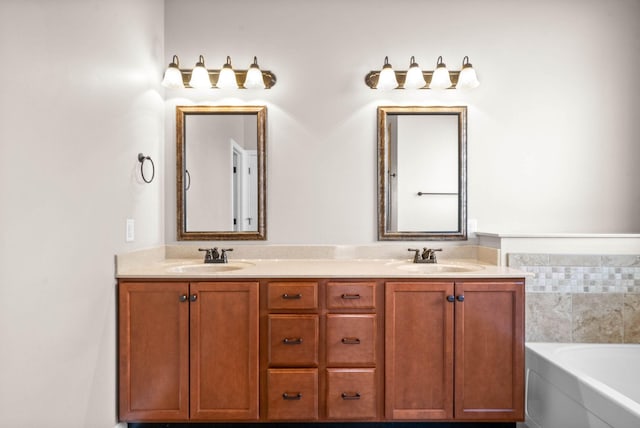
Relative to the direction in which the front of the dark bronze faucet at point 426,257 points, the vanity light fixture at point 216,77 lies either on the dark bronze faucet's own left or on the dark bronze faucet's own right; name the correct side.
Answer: on the dark bronze faucet's own right

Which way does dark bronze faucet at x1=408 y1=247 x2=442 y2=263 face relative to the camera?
toward the camera

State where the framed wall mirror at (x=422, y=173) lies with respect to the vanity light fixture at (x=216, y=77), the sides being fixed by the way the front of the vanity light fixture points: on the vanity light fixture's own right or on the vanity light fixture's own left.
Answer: on the vanity light fixture's own left

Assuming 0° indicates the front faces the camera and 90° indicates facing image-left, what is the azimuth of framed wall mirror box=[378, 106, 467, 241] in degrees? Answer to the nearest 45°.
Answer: approximately 0°

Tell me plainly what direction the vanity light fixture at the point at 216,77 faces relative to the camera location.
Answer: facing the viewer

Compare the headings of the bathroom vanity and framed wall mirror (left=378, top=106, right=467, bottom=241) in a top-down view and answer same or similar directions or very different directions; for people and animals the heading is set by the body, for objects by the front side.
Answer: same or similar directions

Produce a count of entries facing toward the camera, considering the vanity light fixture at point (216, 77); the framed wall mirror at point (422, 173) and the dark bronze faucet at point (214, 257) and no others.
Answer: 3

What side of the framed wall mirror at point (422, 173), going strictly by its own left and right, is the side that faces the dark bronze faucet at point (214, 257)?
right

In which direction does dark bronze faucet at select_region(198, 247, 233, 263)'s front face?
toward the camera

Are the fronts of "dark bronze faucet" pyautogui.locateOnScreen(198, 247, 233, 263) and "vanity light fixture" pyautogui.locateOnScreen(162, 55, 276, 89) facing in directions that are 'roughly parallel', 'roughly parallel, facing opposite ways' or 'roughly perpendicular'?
roughly parallel

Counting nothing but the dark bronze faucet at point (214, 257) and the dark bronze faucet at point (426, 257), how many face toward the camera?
2
